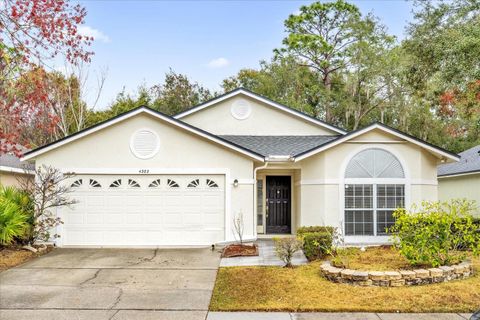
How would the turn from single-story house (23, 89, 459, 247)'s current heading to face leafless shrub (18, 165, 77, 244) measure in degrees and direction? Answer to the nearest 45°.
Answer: approximately 90° to its right

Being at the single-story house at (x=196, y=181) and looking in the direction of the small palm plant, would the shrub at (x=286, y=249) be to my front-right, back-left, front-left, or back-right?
back-left

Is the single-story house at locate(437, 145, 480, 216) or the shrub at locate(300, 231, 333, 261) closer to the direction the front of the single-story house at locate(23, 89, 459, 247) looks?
the shrub

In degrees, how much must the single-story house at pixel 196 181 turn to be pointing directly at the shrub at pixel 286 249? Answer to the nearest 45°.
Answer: approximately 45° to its left

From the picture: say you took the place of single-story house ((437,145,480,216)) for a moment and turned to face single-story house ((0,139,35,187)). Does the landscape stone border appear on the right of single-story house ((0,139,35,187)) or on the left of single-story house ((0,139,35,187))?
left

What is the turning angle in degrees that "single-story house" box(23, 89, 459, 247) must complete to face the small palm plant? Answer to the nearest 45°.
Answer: approximately 90° to its right

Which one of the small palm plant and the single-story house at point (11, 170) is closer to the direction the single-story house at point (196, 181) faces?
the small palm plant

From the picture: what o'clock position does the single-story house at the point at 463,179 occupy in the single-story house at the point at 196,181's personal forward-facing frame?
the single-story house at the point at 463,179 is roughly at 8 o'clock from the single-story house at the point at 196,181.

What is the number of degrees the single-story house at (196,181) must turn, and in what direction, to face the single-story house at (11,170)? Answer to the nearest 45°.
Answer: approximately 135° to its right

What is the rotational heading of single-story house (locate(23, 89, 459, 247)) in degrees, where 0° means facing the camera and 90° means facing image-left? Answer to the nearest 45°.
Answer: approximately 0°
